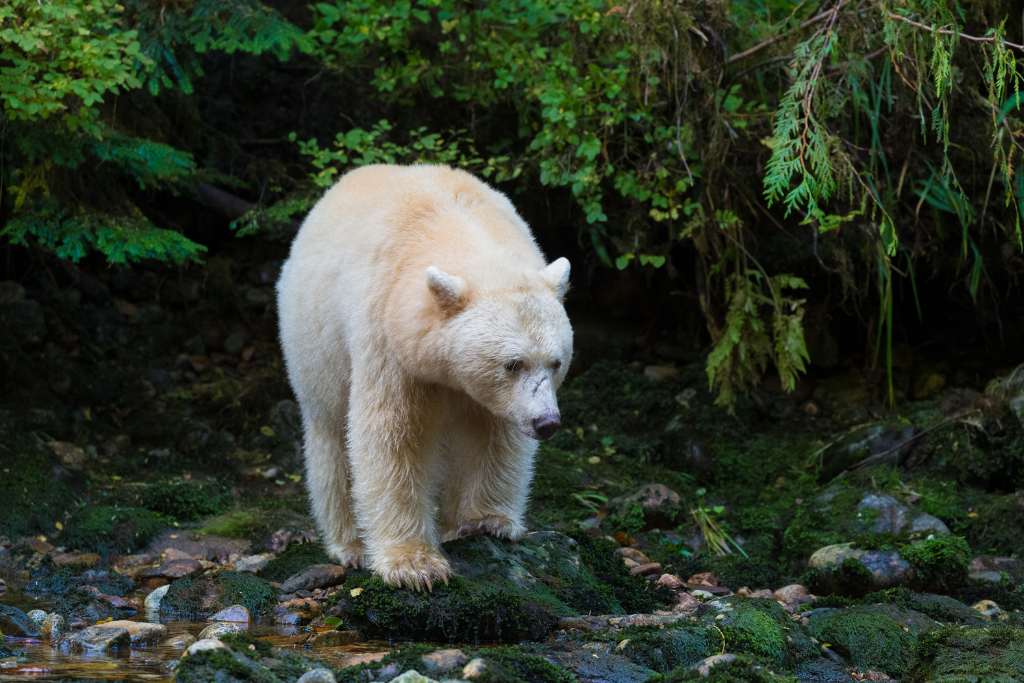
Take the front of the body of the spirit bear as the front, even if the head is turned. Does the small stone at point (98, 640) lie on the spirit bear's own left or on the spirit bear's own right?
on the spirit bear's own right

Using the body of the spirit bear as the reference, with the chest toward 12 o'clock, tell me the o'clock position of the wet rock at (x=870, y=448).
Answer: The wet rock is roughly at 9 o'clock from the spirit bear.

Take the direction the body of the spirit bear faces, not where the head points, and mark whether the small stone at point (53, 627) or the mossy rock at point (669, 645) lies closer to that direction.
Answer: the mossy rock

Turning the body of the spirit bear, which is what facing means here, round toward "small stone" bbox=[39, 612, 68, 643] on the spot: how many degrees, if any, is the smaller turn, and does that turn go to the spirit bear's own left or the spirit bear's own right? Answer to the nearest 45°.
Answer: approximately 135° to the spirit bear's own right

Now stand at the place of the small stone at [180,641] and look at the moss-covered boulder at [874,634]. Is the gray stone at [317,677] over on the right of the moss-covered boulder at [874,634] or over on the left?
right

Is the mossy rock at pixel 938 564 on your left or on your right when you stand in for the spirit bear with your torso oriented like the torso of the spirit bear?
on your left

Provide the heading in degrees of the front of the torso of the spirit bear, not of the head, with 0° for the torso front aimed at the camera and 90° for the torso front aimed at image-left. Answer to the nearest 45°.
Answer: approximately 315°

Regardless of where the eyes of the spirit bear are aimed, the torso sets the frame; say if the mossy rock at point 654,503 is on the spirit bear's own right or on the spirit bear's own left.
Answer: on the spirit bear's own left

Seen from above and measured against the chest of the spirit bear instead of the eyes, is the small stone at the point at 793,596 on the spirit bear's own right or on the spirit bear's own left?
on the spirit bear's own left

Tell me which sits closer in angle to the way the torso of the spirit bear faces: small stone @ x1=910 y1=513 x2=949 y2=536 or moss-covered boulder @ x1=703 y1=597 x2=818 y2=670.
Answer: the moss-covered boulder

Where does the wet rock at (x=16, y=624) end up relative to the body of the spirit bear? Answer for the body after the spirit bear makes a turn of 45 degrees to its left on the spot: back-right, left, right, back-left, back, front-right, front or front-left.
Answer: back
